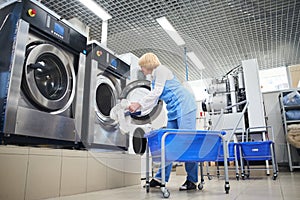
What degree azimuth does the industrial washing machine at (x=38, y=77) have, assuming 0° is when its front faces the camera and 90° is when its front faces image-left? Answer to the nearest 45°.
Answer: approximately 315°

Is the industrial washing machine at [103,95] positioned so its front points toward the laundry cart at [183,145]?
yes

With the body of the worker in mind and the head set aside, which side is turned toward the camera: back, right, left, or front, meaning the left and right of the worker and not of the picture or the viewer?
left

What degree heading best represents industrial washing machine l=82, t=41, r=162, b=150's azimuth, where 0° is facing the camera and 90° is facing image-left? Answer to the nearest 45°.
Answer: approximately 315°

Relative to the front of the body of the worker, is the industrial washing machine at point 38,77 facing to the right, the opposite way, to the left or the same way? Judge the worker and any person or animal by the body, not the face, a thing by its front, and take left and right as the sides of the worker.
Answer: the opposite way

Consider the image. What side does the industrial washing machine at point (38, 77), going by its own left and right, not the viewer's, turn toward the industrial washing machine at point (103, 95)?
left

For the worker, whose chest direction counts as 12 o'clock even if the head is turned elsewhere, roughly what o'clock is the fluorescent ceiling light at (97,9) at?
The fluorescent ceiling light is roughly at 2 o'clock from the worker.

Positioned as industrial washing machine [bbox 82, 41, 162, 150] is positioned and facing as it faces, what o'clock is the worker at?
The worker is roughly at 11 o'clock from the industrial washing machine.

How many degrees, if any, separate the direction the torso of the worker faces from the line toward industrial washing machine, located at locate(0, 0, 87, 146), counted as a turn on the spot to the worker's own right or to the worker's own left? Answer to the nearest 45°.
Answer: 0° — they already face it
